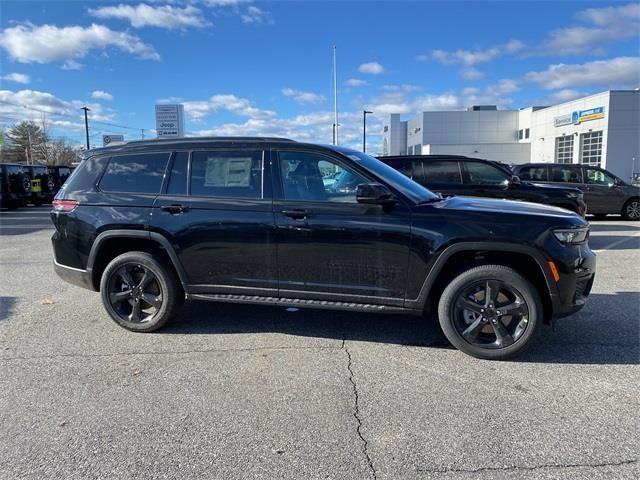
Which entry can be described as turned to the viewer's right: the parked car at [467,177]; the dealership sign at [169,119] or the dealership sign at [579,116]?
the parked car

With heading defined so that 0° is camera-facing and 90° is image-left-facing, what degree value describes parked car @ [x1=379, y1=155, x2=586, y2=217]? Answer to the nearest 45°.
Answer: approximately 270°

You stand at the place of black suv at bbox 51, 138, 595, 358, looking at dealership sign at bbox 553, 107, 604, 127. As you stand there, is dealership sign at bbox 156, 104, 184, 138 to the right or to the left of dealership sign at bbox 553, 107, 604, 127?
left

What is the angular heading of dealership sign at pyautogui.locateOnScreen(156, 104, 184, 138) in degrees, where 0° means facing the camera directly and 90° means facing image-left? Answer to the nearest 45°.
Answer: approximately 0°

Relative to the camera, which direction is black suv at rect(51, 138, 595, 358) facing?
to the viewer's right

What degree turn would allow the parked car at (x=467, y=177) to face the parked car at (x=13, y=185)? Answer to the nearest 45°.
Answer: approximately 180°

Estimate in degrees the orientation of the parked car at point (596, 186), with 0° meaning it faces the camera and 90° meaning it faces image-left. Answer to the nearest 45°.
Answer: approximately 270°

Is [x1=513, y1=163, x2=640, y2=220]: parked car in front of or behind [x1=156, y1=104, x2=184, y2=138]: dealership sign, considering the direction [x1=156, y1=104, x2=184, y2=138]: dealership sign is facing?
in front

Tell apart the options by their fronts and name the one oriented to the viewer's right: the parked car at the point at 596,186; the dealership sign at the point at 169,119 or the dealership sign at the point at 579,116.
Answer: the parked car

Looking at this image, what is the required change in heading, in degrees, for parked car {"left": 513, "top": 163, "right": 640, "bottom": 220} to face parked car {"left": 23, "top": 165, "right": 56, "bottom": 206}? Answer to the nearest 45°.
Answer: approximately 180°

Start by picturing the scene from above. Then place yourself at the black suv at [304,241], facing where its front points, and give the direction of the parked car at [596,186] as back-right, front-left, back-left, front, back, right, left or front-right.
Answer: front-left

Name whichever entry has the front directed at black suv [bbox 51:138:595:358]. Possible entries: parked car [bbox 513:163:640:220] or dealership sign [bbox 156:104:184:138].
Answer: the dealership sign

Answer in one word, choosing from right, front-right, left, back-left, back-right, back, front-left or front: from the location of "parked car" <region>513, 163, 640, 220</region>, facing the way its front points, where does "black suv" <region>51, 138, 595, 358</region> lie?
right

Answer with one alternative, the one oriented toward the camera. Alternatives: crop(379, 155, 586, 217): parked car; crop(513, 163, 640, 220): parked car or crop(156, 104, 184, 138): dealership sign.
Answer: the dealership sign
